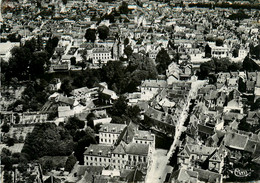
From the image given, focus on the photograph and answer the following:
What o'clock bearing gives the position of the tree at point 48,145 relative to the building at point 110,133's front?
The tree is roughly at 3 o'clock from the building.

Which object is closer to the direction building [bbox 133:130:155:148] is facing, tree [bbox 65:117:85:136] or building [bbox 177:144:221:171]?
the building

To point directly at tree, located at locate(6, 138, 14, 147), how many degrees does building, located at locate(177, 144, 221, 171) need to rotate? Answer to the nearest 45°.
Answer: approximately 90° to its right

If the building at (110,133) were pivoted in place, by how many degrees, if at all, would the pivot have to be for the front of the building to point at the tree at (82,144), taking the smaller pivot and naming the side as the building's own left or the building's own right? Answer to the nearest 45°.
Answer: approximately 90° to the building's own right

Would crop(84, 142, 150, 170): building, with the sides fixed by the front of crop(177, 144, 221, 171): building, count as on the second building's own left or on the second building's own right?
on the second building's own right

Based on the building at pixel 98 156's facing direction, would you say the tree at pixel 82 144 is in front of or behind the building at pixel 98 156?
behind

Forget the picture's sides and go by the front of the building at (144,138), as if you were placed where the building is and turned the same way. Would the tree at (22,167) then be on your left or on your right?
on your right

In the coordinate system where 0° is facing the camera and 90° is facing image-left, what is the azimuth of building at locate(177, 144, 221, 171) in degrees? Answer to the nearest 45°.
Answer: approximately 0°

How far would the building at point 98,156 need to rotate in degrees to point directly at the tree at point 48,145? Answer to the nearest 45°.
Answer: approximately 135° to its right

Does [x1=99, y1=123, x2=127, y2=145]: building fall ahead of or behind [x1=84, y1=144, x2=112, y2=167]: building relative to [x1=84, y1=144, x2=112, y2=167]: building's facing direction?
behind

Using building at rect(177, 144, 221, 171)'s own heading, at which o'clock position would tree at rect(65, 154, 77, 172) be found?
The tree is roughly at 3 o'clock from the building.

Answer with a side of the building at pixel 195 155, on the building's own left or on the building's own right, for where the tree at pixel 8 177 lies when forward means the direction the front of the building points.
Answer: on the building's own right

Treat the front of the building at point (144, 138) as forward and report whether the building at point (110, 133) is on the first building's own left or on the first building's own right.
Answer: on the first building's own right
